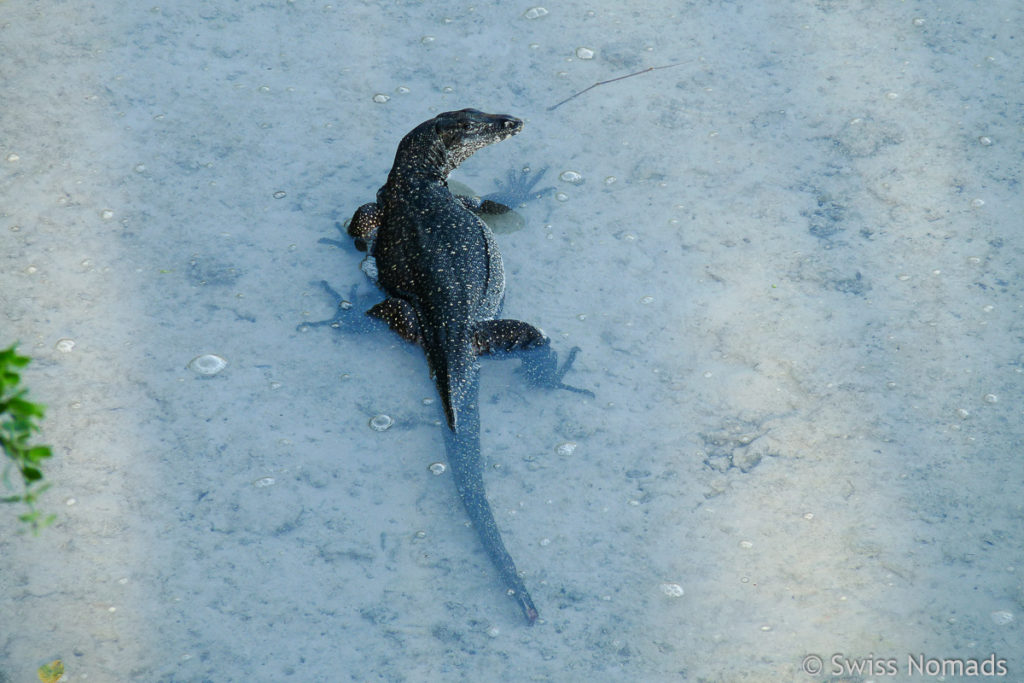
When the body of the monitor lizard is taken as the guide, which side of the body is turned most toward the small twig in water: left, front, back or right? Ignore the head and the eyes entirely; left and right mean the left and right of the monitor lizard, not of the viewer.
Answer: front

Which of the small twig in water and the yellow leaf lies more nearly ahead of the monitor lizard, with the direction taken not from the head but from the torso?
the small twig in water

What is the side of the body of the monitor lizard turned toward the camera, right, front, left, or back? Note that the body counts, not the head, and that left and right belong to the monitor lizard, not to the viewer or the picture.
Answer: back

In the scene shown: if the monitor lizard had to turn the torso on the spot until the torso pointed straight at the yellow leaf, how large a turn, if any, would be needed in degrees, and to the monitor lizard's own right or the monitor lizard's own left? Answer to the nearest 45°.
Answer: approximately 135° to the monitor lizard's own left
